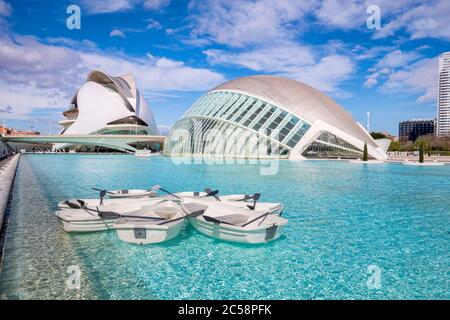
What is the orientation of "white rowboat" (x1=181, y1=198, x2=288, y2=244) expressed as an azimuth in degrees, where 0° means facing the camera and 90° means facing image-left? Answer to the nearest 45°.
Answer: approximately 135°
